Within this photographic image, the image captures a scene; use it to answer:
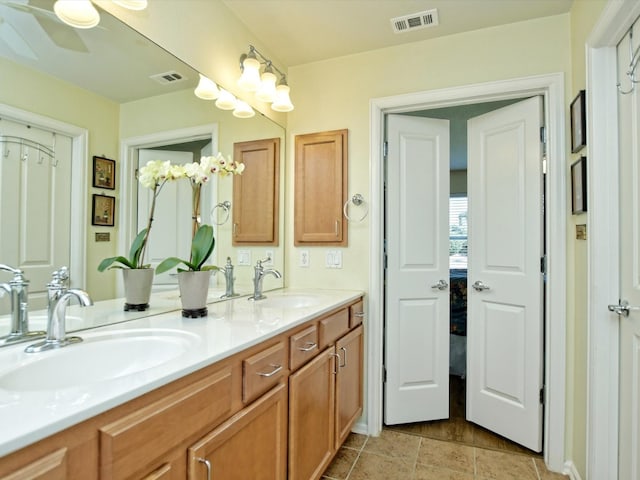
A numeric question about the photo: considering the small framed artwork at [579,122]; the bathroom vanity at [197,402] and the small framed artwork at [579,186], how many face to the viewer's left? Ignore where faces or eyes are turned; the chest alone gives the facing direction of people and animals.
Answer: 2

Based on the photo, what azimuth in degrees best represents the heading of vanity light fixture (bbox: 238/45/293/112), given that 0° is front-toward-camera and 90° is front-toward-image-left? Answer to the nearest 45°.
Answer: approximately 315°

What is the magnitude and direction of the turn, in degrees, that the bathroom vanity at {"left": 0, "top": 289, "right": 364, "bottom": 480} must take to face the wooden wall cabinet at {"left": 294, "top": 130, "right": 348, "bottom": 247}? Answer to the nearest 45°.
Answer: approximately 90° to its left

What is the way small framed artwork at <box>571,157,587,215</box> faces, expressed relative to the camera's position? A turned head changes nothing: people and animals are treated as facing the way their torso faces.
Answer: facing to the left of the viewer

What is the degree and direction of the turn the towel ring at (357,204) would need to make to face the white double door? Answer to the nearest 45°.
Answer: approximately 90° to its left

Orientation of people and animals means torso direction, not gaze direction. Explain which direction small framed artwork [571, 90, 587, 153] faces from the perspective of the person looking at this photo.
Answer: facing to the left of the viewer

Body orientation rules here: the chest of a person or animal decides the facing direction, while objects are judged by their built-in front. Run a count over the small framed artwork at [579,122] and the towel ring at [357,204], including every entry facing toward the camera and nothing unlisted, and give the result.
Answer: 1
